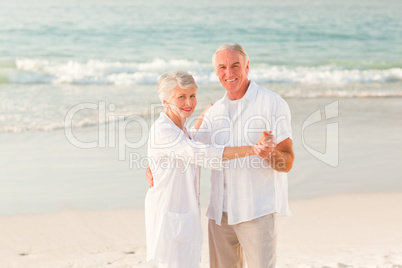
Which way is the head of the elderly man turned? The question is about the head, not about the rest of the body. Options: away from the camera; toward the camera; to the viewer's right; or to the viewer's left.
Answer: toward the camera

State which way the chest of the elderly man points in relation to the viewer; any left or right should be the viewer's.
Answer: facing the viewer and to the left of the viewer

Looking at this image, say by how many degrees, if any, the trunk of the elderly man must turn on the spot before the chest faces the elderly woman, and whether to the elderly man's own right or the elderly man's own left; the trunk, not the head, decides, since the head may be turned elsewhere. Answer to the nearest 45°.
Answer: approximately 45° to the elderly man's own right
